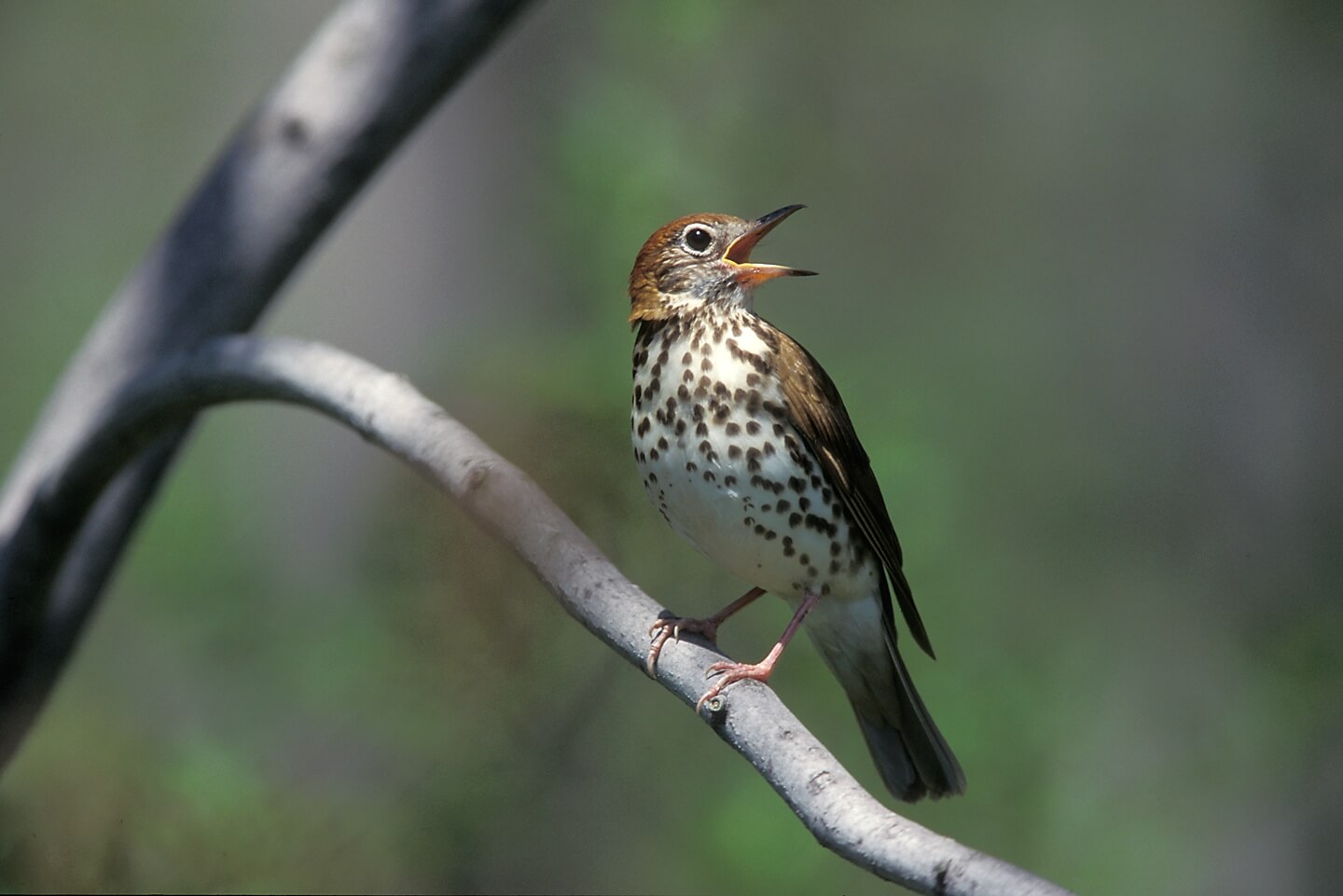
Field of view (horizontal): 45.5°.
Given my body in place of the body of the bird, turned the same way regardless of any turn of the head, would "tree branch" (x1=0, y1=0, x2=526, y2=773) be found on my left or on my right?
on my right

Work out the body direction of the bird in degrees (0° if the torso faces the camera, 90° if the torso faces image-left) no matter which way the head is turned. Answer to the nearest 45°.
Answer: approximately 45°
